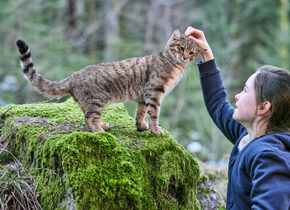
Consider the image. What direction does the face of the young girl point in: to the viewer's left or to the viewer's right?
to the viewer's left

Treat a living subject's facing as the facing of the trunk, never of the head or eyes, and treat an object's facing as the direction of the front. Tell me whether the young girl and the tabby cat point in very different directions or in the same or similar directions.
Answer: very different directions

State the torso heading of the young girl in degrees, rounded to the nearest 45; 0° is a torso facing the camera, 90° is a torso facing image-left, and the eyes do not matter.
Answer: approximately 90°

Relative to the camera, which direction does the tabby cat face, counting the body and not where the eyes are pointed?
to the viewer's right

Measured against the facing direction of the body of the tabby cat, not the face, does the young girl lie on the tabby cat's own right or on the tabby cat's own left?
on the tabby cat's own right

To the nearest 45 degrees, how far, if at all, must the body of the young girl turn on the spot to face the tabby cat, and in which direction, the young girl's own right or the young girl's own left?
approximately 45° to the young girl's own right

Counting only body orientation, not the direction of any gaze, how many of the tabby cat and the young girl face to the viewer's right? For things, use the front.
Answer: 1

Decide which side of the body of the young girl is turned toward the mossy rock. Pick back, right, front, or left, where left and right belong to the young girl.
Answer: front
